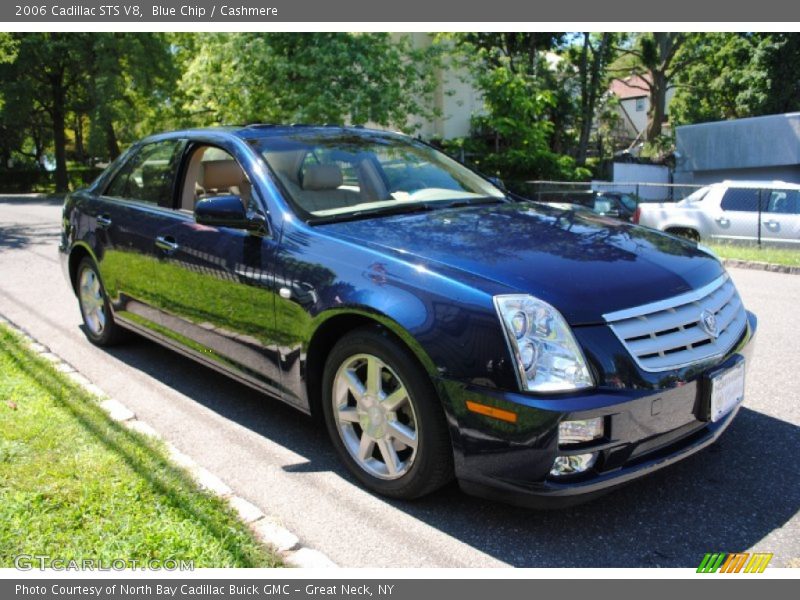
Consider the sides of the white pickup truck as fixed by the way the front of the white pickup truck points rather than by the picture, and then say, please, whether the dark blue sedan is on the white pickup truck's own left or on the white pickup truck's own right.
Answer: on the white pickup truck's own right

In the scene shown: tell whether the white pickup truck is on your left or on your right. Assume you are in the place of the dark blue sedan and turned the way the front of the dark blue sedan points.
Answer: on your left

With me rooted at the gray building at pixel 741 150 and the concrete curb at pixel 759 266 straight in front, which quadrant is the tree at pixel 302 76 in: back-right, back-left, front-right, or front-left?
front-right

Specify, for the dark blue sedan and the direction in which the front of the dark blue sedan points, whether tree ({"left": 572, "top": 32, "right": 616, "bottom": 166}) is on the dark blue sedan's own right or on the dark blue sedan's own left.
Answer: on the dark blue sedan's own left

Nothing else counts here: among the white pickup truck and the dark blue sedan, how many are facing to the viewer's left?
0

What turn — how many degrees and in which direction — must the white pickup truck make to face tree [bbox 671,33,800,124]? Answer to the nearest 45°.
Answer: approximately 90° to its left

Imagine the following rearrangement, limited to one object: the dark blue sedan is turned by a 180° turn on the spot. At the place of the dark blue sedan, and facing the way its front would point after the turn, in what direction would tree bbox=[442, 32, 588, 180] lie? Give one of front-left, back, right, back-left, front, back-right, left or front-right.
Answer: front-right

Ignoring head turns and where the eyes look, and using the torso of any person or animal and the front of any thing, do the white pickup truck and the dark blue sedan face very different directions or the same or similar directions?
same or similar directions

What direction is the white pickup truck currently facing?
to the viewer's right

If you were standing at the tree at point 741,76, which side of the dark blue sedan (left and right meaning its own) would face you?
left

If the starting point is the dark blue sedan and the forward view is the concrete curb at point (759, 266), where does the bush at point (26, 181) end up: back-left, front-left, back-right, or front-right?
front-left

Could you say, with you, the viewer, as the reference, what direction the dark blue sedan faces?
facing the viewer and to the right of the viewer

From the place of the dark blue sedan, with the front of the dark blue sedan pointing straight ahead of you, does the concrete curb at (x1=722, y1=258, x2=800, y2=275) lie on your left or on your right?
on your left
